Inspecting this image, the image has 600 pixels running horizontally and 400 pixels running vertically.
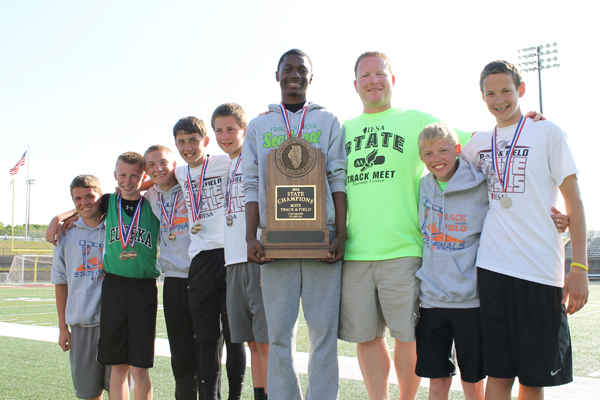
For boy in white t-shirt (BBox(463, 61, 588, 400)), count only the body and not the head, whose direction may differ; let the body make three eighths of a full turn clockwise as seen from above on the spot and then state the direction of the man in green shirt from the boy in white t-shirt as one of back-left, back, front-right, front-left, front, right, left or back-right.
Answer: left

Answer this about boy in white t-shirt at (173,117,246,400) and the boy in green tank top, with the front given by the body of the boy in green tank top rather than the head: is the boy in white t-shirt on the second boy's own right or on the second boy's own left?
on the second boy's own left

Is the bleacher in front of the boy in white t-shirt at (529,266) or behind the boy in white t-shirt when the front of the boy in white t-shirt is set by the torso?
behind

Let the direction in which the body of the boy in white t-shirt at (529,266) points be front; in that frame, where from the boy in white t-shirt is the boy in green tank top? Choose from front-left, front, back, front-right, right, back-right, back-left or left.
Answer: front-right

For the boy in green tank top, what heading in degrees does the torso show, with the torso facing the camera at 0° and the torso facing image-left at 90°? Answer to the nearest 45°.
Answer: approximately 0°

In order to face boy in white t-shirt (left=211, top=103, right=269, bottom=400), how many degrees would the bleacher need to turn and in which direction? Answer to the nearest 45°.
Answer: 0° — it already faces them

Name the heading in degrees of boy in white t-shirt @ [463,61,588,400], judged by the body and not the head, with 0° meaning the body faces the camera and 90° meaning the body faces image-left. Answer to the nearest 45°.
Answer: approximately 45°

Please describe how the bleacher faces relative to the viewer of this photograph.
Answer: facing the viewer

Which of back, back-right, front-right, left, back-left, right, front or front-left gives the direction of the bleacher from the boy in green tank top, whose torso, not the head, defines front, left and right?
back-left

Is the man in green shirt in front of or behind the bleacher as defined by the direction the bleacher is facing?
in front
